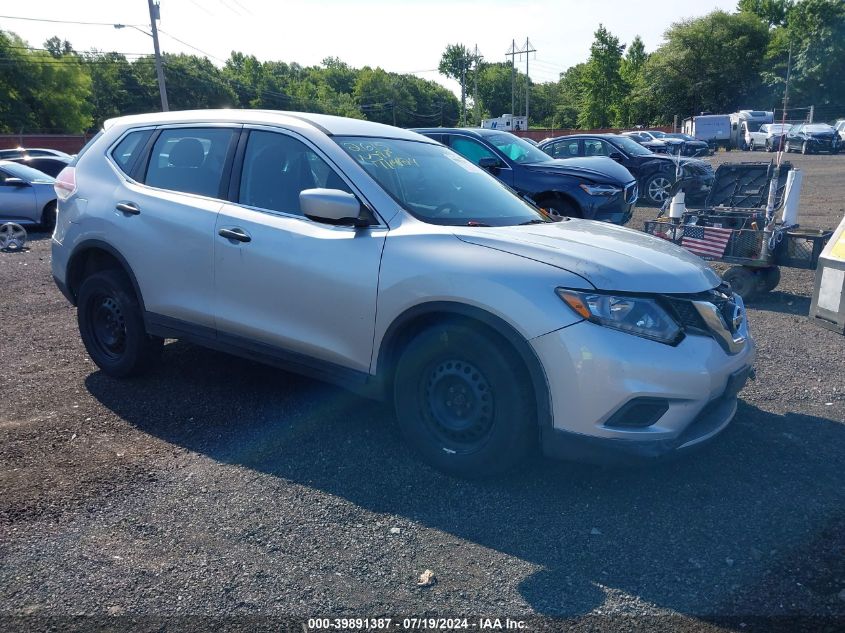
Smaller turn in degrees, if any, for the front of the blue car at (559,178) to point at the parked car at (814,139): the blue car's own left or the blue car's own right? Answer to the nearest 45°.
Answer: approximately 90° to the blue car's own left

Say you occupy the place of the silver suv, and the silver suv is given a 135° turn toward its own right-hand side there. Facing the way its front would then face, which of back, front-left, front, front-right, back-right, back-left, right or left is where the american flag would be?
back-right

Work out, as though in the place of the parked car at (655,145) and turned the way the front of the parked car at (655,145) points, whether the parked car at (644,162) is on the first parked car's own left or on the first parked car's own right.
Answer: on the first parked car's own right

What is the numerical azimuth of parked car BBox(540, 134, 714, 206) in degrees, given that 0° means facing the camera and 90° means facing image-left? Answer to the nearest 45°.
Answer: approximately 315°

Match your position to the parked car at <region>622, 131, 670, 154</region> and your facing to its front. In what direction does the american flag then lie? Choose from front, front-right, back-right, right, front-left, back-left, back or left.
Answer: front-right

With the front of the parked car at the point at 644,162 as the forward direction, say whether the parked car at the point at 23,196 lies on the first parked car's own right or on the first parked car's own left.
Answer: on the first parked car's own right

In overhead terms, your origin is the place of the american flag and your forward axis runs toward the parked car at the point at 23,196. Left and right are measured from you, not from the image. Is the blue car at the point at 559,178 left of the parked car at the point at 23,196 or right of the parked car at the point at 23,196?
right

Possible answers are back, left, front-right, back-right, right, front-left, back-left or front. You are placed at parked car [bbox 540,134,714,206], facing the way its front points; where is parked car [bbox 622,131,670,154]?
back-left

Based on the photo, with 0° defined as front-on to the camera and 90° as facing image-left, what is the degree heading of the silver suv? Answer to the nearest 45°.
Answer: approximately 315°

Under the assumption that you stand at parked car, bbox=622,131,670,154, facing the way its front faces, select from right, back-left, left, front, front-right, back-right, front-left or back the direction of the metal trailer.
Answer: front-right
